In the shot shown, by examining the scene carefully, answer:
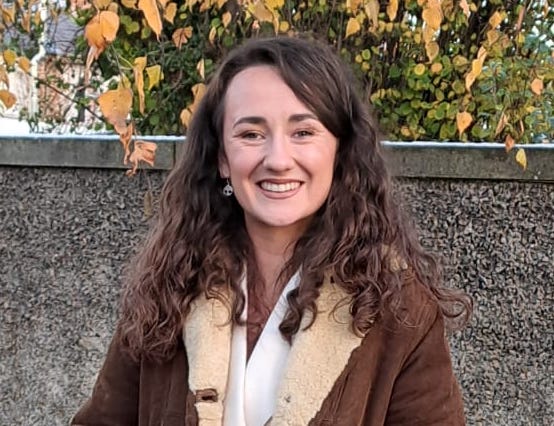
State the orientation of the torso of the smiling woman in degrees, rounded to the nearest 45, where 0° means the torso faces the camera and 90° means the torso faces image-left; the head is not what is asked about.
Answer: approximately 0°
